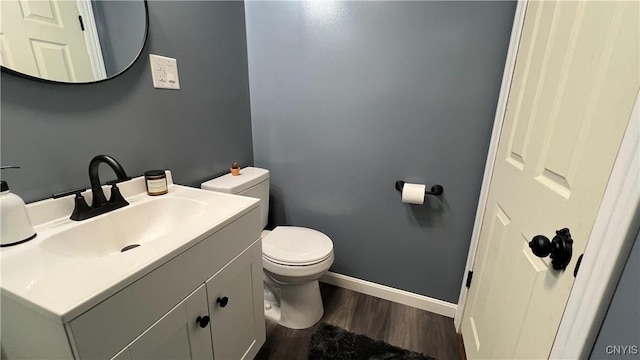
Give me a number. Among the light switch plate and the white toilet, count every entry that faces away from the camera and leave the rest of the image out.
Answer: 0

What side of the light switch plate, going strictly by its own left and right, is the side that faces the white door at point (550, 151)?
front

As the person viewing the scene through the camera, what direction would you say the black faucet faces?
facing the viewer and to the right of the viewer

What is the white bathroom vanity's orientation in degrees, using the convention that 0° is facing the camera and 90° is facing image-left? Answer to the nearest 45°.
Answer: approximately 315°

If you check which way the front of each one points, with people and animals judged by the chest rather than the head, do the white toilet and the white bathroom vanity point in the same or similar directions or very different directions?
same or similar directions

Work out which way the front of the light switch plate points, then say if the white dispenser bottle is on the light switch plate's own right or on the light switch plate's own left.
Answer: on the light switch plate's own right

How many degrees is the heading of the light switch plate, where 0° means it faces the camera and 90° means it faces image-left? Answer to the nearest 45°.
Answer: approximately 315°

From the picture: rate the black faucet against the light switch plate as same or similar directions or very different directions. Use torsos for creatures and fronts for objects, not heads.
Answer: same or similar directions

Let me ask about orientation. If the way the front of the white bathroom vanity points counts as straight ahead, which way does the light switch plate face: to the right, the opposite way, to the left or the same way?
the same way
